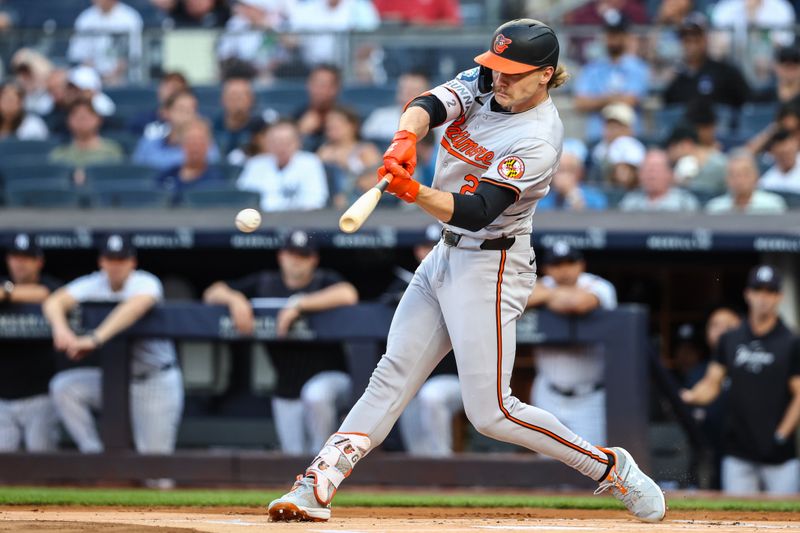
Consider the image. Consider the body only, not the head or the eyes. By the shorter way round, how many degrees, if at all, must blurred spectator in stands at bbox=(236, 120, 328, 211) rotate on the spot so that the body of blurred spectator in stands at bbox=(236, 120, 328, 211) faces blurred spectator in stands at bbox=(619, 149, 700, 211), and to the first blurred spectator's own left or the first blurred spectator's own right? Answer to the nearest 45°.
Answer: approximately 90° to the first blurred spectator's own left

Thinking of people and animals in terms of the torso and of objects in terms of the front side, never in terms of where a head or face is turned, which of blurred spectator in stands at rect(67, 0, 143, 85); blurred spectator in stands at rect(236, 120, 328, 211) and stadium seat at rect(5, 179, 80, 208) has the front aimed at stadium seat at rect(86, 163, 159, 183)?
blurred spectator in stands at rect(67, 0, 143, 85)

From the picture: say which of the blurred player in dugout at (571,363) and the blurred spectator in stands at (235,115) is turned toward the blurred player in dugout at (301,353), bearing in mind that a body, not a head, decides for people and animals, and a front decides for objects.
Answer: the blurred spectator in stands

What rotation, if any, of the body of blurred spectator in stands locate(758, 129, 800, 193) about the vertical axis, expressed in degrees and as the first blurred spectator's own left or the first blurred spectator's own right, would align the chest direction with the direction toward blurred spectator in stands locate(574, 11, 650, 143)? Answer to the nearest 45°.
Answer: approximately 135° to the first blurred spectator's own right

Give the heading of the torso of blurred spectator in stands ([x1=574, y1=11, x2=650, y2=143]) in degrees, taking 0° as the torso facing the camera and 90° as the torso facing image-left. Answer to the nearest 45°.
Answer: approximately 0°

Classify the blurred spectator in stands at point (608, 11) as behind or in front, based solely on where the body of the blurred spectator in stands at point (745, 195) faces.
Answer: behind

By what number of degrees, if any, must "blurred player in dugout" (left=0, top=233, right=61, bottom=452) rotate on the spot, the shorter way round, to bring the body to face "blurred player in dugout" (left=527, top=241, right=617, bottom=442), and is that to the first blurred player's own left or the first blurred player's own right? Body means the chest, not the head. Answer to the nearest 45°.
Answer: approximately 45° to the first blurred player's own left

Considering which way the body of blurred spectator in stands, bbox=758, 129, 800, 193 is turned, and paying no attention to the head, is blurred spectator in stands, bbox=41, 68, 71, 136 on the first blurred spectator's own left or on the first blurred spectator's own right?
on the first blurred spectator's own right
